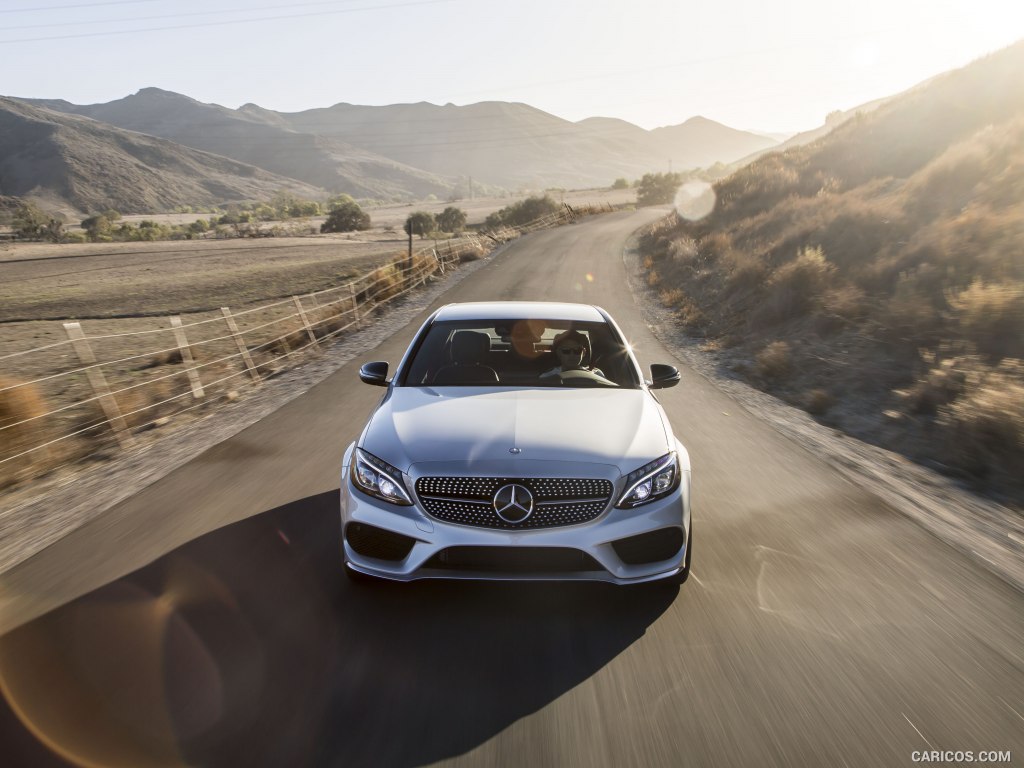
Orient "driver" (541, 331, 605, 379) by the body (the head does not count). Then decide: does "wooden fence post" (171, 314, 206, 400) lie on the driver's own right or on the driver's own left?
on the driver's own right

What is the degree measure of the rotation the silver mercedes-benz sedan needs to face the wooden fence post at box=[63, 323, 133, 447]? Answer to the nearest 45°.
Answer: approximately 135° to its right

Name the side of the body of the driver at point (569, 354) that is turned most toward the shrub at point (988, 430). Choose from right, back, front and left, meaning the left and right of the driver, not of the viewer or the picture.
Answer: left

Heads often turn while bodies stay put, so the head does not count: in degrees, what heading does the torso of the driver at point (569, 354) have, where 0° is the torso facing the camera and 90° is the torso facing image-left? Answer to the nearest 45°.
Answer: approximately 0°

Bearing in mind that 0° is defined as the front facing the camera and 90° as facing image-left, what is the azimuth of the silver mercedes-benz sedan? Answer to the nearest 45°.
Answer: approximately 0°

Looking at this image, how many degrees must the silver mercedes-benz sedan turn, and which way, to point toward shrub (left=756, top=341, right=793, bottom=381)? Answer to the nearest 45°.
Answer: approximately 135° to its left

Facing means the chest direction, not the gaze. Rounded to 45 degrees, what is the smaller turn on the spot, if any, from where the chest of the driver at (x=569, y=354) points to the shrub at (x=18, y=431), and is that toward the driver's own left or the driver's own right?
approximately 90° to the driver's own right

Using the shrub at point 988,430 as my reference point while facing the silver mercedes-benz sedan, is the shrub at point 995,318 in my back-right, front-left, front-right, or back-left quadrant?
back-right
